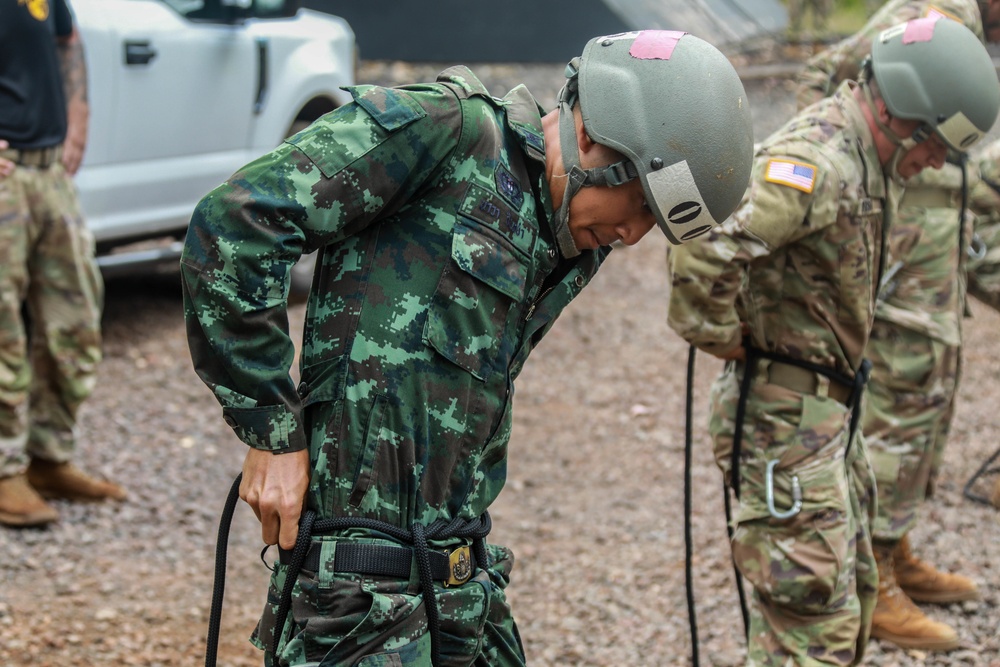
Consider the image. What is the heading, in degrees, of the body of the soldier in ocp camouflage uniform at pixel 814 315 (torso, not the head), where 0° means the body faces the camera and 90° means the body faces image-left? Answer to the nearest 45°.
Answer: approximately 270°

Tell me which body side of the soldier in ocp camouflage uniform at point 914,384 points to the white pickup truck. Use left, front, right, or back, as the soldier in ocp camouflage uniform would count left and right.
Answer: back

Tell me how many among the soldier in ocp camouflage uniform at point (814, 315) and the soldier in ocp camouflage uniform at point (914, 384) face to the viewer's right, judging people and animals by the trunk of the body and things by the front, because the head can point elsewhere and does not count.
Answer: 2

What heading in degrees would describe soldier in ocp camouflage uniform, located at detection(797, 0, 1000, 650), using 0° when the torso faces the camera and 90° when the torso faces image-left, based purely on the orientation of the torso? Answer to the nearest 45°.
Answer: approximately 270°

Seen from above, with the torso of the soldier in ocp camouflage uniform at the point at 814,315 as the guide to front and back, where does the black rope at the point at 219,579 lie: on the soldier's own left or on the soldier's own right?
on the soldier's own right

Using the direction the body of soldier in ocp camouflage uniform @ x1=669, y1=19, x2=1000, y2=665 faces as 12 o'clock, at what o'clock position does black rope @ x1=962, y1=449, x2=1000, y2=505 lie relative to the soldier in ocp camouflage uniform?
The black rope is roughly at 10 o'clock from the soldier in ocp camouflage uniform.
